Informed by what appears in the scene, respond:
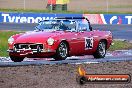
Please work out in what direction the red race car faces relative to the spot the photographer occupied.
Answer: facing the viewer and to the left of the viewer
